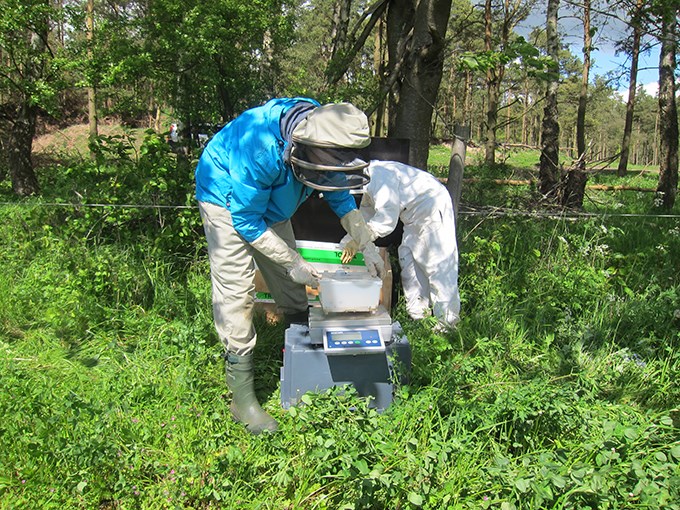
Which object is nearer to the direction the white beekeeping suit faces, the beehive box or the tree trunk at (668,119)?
the beehive box

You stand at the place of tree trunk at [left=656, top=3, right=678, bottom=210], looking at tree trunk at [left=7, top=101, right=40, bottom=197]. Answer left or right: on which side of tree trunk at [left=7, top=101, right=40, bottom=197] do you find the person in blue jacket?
left

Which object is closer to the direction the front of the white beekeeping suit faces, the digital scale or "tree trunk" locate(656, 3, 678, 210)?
the digital scale

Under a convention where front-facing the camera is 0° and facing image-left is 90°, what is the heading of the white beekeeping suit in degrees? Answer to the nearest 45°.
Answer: approximately 90°

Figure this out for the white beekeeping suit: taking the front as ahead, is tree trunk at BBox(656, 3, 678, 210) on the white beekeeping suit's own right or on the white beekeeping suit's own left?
on the white beekeeping suit's own right

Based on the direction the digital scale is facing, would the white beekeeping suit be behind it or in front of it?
behind

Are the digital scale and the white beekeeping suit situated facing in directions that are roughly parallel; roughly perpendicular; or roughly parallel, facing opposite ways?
roughly perpendicular

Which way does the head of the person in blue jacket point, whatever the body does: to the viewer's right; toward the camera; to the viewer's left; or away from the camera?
to the viewer's right

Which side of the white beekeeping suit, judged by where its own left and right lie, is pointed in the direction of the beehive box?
front

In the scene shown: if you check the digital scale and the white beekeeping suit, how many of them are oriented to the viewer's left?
1

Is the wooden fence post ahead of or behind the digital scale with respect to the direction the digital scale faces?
behind
